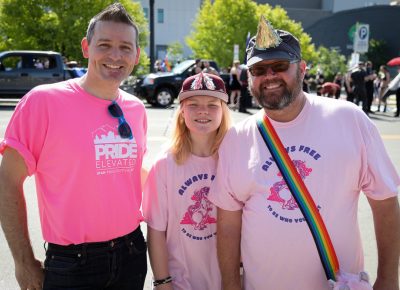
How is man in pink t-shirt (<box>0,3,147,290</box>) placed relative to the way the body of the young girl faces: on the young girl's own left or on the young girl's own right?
on the young girl's own right

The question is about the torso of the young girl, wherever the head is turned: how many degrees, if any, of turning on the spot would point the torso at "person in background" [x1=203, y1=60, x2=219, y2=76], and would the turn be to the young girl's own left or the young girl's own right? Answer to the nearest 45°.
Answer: approximately 180°

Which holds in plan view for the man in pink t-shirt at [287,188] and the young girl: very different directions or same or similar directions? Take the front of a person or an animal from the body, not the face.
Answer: same or similar directions

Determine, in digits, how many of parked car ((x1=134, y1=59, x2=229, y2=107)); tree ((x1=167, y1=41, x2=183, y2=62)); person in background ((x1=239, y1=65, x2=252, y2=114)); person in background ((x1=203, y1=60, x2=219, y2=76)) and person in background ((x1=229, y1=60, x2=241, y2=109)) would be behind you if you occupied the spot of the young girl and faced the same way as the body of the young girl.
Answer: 5

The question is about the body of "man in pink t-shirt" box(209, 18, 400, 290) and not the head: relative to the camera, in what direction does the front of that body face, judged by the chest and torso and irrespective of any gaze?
toward the camera

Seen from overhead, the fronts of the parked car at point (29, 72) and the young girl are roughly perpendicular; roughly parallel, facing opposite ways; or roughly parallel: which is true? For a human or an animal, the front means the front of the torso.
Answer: roughly perpendicular

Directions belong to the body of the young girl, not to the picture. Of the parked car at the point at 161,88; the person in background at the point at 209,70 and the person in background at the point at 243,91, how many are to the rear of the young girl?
3

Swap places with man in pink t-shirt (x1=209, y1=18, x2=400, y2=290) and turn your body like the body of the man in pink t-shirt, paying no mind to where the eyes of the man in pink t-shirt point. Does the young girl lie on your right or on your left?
on your right

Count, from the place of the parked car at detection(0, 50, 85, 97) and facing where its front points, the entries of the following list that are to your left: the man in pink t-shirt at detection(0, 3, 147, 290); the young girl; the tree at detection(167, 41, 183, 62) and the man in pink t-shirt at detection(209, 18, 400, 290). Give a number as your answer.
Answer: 3

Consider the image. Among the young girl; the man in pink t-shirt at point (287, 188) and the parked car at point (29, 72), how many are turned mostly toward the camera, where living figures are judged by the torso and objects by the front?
2

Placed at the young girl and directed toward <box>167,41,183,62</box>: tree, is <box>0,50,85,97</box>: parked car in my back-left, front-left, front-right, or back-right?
front-left

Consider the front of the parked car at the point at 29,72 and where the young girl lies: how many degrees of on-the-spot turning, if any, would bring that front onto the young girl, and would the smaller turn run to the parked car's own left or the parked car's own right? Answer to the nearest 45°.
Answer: approximately 90° to the parked car's own left

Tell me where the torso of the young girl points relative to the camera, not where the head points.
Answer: toward the camera
